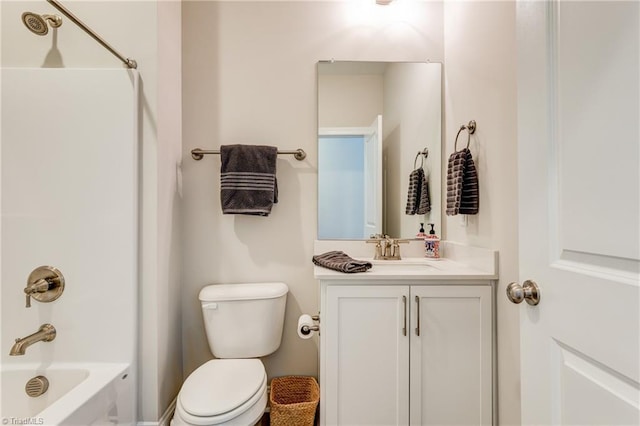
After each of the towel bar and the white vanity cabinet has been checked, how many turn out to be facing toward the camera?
2

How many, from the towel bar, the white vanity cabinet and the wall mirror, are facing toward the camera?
3

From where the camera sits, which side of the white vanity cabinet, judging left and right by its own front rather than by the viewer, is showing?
front

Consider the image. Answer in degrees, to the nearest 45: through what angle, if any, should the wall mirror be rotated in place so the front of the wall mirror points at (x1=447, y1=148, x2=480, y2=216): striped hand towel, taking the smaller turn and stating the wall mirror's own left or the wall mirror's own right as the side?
approximately 45° to the wall mirror's own left

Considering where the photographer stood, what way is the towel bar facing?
facing the viewer

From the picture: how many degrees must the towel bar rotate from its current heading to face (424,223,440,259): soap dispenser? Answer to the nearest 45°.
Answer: approximately 90° to its left

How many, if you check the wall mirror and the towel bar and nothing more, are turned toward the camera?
2

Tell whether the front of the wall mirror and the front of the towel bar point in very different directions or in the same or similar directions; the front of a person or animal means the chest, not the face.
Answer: same or similar directions

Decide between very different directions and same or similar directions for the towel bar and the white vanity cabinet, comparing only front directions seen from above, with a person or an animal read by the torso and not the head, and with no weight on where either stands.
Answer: same or similar directions

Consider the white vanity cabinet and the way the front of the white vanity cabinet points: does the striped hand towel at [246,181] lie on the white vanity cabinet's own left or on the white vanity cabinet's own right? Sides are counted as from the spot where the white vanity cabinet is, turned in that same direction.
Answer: on the white vanity cabinet's own right

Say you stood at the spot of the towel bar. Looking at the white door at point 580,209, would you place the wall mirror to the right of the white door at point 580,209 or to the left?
left

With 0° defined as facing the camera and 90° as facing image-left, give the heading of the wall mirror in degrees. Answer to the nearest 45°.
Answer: approximately 0°
